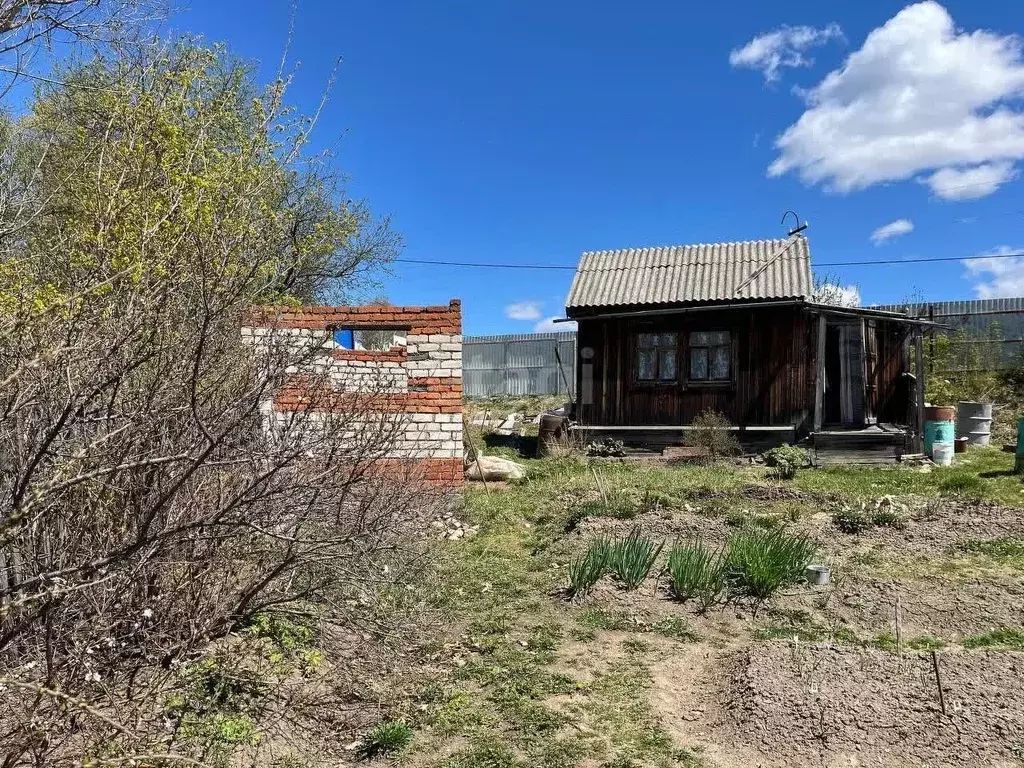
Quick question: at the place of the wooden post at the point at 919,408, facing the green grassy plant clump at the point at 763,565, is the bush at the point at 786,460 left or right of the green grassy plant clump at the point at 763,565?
right

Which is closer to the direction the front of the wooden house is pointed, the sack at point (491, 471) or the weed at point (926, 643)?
the weed

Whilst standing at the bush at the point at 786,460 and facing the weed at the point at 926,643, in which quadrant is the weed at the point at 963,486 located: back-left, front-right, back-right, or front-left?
front-left

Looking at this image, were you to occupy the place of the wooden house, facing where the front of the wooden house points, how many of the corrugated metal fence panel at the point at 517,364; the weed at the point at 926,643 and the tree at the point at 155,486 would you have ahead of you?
2

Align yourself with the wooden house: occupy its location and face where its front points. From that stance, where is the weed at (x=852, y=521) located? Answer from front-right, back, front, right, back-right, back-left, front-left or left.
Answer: front

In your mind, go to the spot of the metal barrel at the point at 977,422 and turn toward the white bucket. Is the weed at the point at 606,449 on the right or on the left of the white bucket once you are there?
right

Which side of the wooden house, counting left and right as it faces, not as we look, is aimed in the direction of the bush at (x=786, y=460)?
front

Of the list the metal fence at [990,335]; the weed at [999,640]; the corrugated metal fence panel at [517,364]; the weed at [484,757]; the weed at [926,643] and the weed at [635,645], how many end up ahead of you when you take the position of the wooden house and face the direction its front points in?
4

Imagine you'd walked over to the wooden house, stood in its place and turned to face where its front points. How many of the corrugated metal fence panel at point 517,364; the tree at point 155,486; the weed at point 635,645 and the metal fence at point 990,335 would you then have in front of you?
2

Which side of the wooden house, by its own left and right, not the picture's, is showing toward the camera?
front

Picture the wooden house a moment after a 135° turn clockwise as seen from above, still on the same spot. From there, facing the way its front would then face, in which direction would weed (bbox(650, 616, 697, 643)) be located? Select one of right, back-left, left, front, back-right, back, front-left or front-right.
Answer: back-left

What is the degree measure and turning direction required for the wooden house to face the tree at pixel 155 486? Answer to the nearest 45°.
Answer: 0° — it already faces it

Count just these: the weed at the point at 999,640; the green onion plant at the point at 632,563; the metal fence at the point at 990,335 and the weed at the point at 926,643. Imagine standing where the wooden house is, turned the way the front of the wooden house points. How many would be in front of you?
3

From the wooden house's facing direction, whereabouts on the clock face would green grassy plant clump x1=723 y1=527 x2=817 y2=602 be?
The green grassy plant clump is roughly at 12 o'clock from the wooden house.

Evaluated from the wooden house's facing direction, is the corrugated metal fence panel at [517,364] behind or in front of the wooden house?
behind

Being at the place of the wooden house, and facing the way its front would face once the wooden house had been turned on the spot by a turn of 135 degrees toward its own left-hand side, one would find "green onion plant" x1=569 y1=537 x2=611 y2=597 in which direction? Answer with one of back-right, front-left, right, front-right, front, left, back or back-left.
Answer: back-right

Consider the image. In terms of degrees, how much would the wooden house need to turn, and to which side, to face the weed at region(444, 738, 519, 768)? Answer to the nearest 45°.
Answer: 0° — it already faces it

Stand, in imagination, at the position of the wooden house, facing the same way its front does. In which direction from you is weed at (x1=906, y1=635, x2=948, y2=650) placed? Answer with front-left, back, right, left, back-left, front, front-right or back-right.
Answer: front

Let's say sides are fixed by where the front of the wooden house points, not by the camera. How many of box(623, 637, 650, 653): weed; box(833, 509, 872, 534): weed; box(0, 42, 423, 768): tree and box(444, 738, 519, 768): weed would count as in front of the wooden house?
4

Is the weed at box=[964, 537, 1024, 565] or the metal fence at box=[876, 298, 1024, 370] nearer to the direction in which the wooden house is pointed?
the weed
